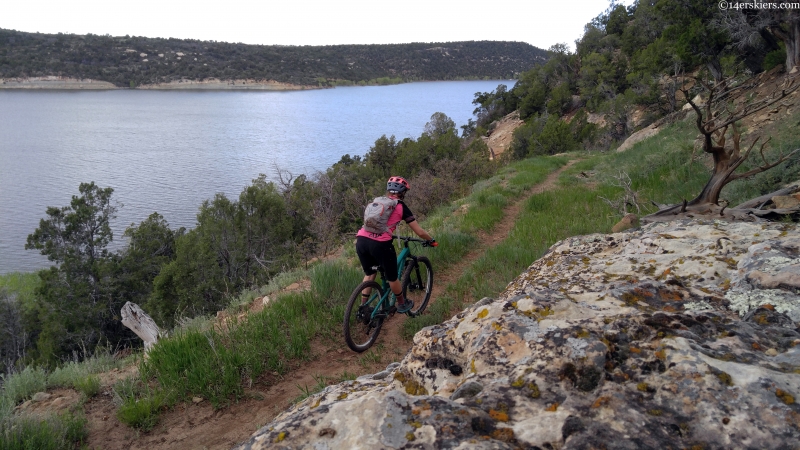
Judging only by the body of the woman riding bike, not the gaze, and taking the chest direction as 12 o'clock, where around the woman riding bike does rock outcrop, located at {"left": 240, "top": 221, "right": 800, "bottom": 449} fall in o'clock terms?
The rock outcrop is roughly at 4 o'clock from the woman riding bike.

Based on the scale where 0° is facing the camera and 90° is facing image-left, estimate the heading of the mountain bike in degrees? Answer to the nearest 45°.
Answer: approximately 225°

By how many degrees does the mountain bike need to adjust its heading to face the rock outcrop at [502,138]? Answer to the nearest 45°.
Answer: approximately 45° to its left

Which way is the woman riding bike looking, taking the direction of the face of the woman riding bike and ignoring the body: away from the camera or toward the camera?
away from the camera

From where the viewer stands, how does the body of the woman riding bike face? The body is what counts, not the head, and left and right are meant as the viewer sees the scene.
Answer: facing away from the viewer and to the right of the viewer

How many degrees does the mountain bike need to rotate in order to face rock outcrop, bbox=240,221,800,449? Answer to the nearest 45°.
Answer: approximately 135° to its right
